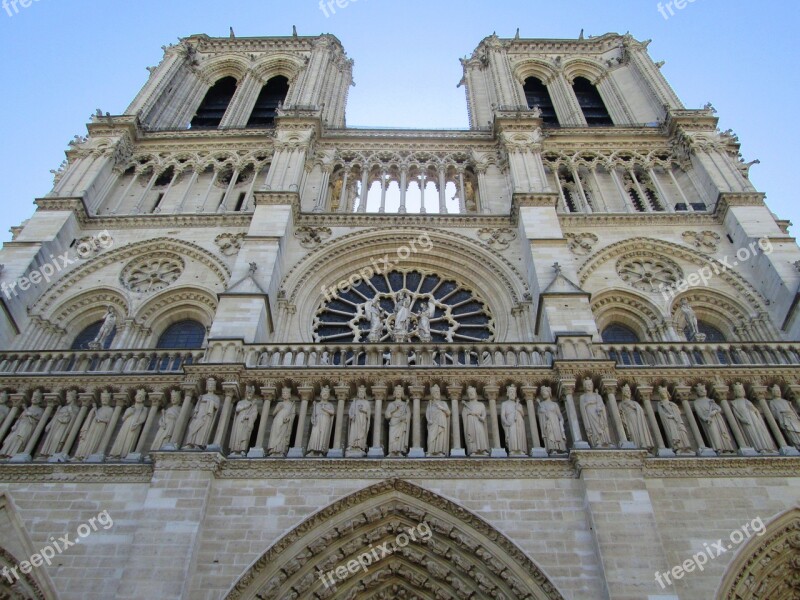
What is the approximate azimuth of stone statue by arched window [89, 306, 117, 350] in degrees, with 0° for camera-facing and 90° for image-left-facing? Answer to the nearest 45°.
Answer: approximately 0°
